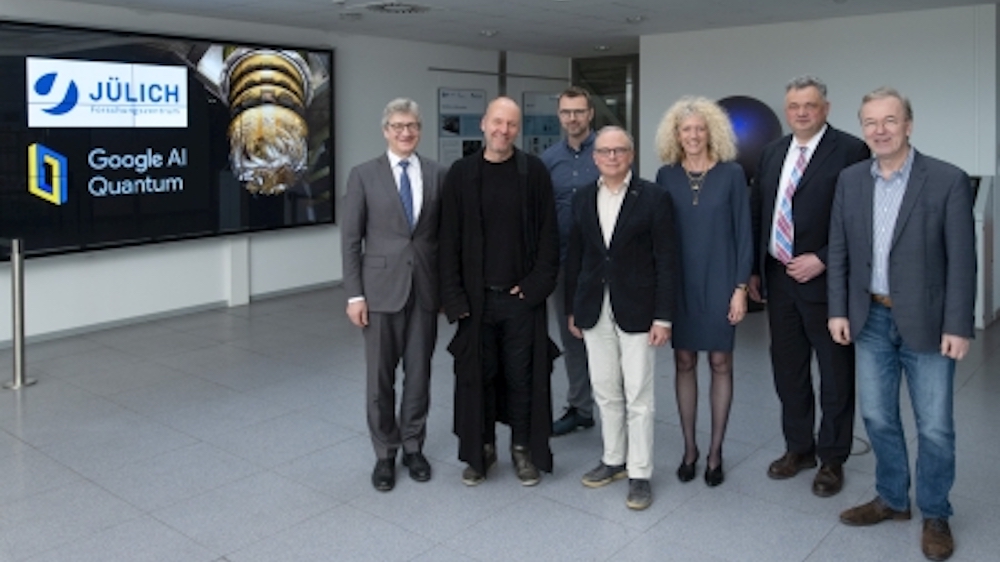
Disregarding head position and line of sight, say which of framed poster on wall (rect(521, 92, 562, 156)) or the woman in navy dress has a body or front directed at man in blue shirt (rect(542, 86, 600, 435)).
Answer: the framed poster on wall

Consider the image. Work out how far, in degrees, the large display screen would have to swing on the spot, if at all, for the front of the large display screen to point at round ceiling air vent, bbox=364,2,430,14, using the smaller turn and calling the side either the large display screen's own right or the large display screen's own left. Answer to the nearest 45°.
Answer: approximately 45° to the large display screen's own left

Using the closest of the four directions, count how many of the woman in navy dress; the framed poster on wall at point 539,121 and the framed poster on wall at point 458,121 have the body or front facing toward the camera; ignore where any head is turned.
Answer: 3

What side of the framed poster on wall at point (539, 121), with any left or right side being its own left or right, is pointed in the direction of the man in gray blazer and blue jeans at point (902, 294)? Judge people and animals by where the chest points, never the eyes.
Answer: front

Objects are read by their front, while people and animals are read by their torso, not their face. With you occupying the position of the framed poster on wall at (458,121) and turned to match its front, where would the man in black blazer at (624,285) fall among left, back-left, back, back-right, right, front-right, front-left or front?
front

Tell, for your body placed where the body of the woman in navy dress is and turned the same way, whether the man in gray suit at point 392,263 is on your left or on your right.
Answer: on your right

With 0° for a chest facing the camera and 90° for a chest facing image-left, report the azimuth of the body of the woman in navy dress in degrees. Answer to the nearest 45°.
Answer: approximately 0°

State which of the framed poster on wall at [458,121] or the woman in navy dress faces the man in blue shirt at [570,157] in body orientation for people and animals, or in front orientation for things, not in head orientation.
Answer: the framed poster on wall

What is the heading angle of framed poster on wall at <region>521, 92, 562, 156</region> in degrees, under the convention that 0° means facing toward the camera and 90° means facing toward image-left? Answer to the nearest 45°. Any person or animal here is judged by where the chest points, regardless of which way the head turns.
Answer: approximately 0°

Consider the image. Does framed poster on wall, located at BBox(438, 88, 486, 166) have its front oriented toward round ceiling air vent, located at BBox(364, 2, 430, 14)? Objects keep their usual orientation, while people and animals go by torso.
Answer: yes
